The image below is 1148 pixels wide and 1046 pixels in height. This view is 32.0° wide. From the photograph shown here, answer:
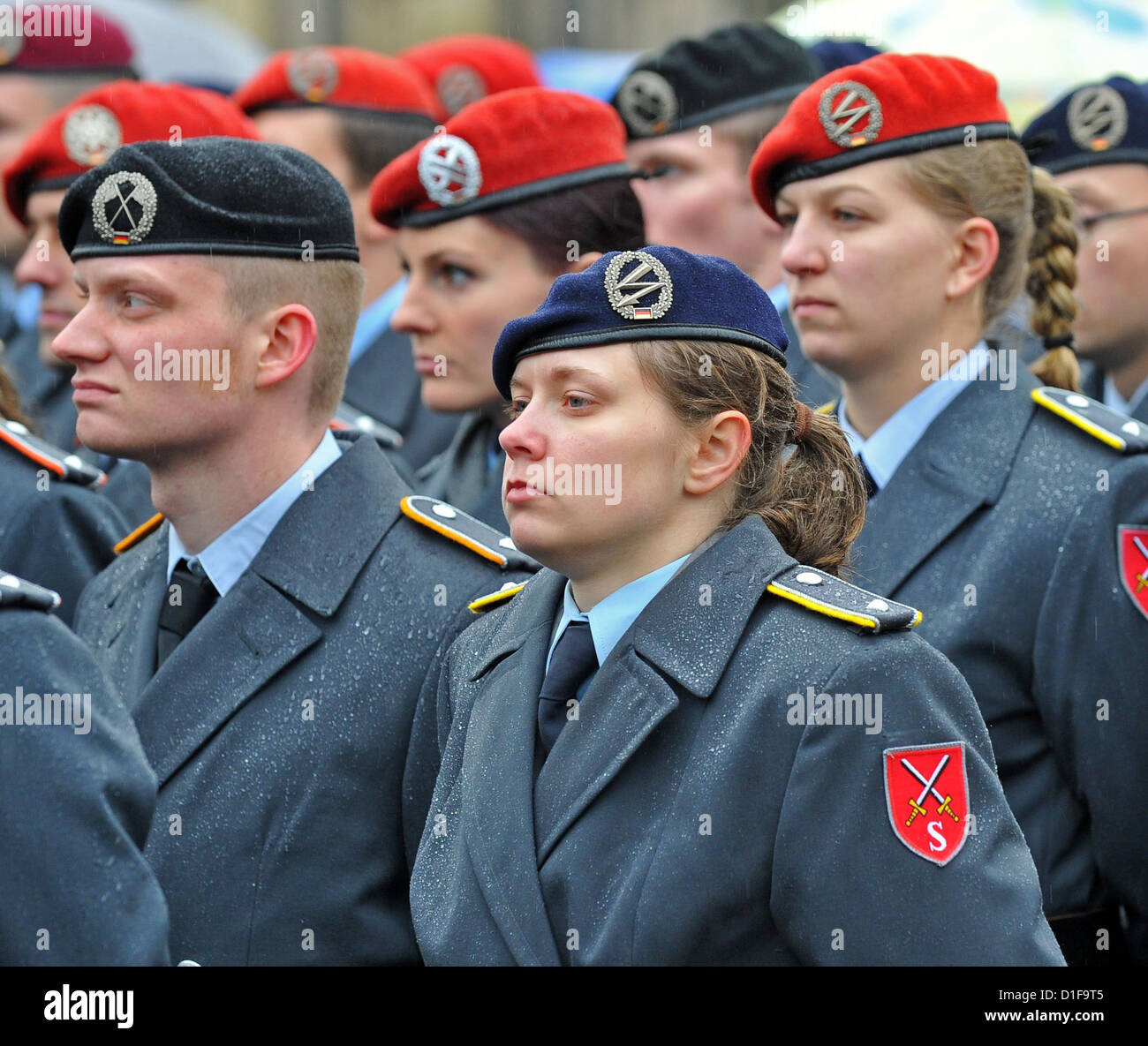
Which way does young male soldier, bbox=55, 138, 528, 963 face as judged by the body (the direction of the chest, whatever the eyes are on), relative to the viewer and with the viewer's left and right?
facing the viewer and to the left of the viewer

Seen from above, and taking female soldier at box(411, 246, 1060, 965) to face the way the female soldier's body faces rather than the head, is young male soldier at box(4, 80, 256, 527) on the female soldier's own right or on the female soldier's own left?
on the female soldier's own right

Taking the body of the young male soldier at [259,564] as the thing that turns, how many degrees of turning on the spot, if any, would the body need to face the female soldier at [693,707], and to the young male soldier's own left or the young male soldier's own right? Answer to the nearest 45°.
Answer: approximately 90° to the young male soldier's own left

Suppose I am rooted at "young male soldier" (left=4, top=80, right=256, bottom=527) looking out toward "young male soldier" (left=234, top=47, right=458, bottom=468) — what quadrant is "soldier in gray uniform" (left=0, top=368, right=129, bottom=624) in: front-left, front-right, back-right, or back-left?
back-right

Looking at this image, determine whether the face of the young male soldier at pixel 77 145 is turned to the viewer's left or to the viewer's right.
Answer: to the viewer's left

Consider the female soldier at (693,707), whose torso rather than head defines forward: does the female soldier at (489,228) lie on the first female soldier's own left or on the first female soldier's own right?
on the first female soldier's own right

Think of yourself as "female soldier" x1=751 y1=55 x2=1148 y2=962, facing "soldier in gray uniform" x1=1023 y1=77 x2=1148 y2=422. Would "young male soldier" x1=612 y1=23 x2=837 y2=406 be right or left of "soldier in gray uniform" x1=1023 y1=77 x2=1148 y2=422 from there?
left

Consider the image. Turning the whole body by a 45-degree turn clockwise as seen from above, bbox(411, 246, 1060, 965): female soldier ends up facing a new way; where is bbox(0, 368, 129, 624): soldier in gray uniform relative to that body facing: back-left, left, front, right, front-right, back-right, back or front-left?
front-right

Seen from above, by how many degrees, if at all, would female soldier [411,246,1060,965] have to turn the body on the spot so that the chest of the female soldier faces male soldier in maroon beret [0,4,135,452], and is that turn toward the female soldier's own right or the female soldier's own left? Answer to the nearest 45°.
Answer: approximately 90° to the female soldier's own right

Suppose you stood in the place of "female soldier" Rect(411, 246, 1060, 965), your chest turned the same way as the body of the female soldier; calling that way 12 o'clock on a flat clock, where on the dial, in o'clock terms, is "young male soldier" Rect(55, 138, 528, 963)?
The young male soldier is roughly at 3 o'clock from the female soldier.

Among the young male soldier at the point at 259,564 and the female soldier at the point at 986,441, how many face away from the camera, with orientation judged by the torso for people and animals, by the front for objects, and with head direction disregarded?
0

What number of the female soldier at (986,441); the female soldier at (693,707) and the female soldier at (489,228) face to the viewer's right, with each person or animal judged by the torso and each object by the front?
0

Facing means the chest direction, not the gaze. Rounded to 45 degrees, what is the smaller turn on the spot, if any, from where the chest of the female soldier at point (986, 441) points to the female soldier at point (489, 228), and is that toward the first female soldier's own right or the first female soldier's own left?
approximately 90° to the first female soldier's own right

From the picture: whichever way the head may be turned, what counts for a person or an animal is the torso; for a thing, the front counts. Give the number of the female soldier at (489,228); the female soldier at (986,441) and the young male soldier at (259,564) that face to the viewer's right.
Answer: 0

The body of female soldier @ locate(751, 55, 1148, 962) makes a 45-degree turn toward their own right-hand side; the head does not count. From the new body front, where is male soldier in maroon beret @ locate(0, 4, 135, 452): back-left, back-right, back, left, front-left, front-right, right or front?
front-right

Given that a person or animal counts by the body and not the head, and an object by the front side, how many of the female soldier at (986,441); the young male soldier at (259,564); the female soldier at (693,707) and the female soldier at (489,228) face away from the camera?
0

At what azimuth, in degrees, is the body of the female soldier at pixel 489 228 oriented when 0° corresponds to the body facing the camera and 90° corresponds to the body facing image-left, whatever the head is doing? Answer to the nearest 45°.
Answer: approximately 45°

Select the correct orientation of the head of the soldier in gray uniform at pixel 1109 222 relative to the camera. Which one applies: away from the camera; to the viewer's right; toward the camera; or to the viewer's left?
to the viewer's left

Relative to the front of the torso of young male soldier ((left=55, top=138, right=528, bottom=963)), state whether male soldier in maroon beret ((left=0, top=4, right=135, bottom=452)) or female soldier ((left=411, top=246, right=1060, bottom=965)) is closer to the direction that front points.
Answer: the female soldier

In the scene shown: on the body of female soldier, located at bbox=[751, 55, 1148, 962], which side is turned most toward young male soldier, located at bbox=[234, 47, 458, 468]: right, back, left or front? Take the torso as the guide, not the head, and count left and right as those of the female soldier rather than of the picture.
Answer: right

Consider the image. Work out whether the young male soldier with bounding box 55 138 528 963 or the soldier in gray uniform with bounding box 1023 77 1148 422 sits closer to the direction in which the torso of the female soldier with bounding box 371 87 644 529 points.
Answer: the young male soldier
